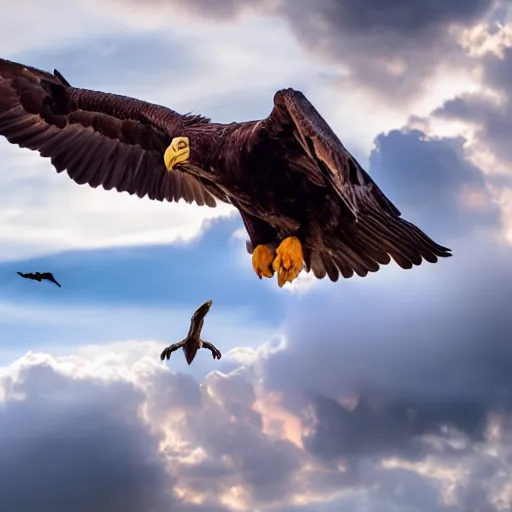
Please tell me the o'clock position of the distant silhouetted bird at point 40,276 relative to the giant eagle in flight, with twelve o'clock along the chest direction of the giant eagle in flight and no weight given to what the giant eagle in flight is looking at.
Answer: The distant silhouetted bird is roughly at 3 o'clock from the giant eagle in flight.

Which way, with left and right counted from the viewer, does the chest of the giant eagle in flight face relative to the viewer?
facing the viewer and to the left of the viewer

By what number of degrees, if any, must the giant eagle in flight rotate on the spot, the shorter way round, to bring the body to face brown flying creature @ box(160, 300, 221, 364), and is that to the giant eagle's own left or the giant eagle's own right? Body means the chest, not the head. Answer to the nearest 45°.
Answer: approximately 135° to the giant eagle's own right
